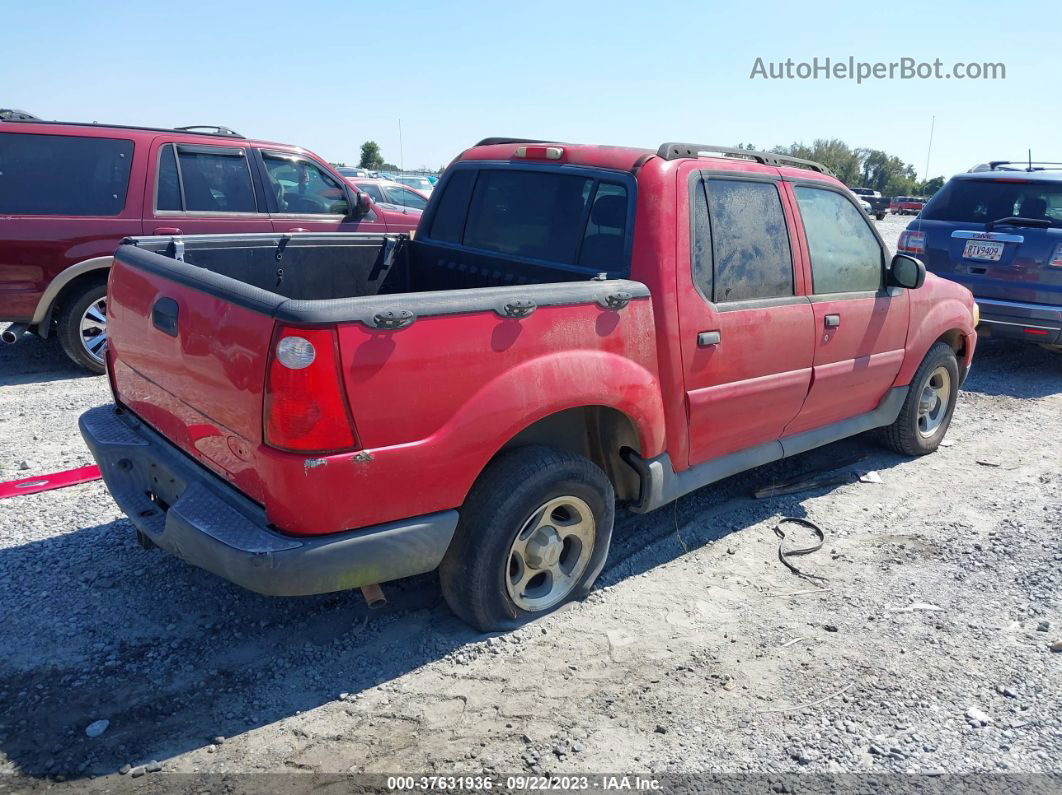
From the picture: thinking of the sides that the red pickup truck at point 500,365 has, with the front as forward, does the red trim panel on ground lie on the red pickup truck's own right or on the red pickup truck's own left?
on the red pickup truck's own left

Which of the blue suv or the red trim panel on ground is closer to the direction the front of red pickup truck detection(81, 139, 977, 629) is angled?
the blue suv

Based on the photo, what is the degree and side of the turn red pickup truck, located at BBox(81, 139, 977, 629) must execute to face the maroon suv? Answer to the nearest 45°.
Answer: approximately 90° to its left

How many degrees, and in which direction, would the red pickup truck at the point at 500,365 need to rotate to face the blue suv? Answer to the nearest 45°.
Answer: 0° — it already faces it

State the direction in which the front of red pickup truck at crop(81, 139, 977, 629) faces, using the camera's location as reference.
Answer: facing away from the viewer and to the right of the viewer
